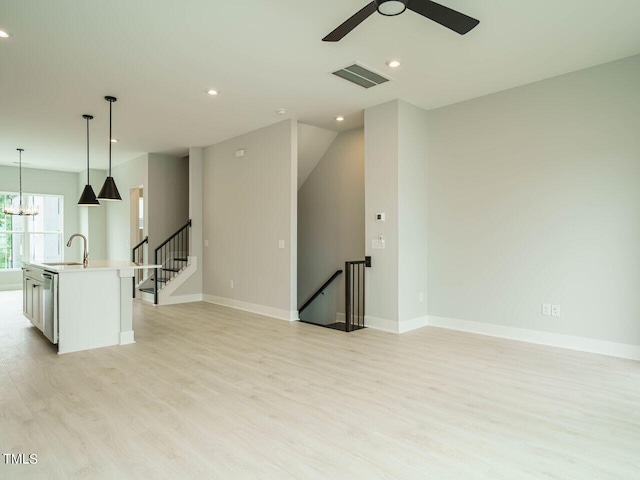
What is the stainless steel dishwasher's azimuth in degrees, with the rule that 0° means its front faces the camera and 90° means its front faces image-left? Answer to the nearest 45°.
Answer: approximately 90°

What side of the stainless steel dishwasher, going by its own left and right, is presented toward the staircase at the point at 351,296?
back

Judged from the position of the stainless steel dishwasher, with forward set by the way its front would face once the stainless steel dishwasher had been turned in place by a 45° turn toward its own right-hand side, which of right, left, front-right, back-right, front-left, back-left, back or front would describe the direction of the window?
front-right

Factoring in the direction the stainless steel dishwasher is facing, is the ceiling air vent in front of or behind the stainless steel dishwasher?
behind

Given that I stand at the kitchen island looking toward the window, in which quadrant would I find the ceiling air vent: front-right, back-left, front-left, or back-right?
back-right

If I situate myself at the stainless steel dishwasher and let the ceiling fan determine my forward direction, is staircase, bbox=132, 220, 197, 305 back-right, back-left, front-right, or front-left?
back-left

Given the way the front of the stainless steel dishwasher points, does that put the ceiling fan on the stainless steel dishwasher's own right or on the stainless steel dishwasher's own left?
on the stainless steel dishwasher's own left
